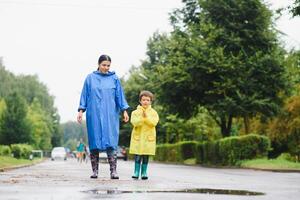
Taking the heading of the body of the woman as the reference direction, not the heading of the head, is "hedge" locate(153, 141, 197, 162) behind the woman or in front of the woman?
behind

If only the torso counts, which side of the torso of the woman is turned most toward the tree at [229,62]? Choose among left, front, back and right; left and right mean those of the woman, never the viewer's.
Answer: back

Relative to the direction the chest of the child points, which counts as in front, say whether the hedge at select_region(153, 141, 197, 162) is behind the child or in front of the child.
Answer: behind

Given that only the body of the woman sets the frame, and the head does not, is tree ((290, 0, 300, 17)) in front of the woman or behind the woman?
behind

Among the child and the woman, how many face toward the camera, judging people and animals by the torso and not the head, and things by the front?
2

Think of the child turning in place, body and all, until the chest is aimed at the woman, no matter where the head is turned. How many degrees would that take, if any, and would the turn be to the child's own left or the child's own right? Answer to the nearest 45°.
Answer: approximately 45° to the child's own right

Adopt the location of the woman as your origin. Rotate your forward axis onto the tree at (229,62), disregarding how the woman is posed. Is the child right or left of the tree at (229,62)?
right

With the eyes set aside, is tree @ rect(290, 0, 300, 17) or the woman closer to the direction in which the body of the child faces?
the woman

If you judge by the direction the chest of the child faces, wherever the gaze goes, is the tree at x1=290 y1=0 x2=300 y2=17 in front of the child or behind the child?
behind
